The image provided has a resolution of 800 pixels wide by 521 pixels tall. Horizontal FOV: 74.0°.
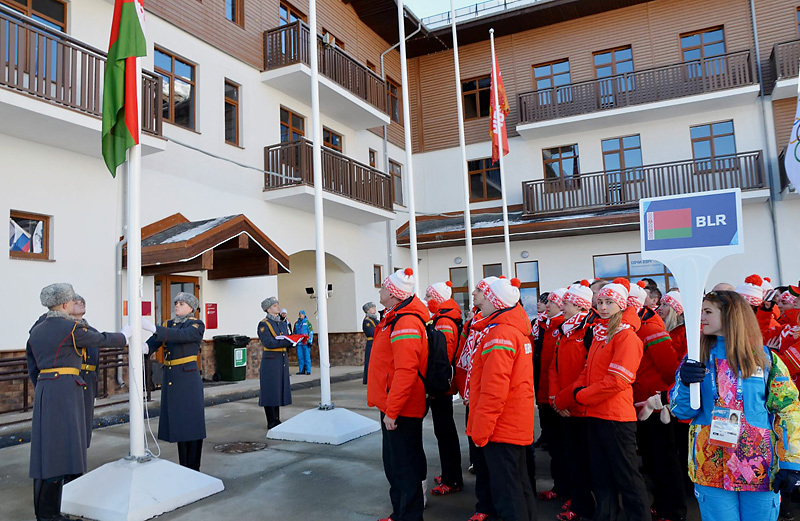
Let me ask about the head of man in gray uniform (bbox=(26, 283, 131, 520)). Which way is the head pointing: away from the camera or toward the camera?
away from the camera

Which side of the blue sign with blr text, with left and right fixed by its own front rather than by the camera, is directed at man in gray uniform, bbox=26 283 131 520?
right

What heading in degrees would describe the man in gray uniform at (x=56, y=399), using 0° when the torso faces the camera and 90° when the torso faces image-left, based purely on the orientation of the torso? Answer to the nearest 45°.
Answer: approximately 225°

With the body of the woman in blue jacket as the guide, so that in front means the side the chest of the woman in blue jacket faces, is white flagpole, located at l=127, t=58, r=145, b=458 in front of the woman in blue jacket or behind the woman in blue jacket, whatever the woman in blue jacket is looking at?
in front

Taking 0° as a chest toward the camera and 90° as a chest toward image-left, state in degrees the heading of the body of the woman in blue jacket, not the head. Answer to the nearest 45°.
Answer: approximately 45°

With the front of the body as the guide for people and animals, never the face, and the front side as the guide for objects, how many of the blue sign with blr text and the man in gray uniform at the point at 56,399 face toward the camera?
1

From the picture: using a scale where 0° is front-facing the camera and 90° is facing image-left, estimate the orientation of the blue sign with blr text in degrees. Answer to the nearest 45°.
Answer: approximately 0°
